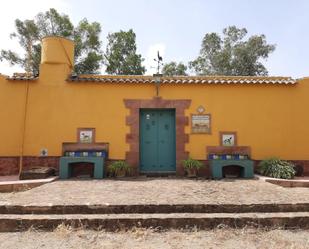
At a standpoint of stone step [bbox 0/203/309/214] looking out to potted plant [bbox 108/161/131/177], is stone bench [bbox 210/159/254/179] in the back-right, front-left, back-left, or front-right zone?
front-right

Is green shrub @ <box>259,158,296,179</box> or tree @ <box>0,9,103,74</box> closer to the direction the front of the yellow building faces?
the green shrub

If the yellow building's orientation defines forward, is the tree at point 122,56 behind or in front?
behind

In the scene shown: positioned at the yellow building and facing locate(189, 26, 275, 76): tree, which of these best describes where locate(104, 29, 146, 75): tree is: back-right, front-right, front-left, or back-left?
front-left

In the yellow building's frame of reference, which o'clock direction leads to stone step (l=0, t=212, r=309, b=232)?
The stone step is roughly at 12 o'clock from the yellow building.

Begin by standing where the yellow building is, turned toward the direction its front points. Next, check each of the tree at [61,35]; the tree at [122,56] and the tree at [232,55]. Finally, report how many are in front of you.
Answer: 0

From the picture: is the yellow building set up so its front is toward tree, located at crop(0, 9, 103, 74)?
no

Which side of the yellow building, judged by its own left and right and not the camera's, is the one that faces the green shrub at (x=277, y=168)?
left

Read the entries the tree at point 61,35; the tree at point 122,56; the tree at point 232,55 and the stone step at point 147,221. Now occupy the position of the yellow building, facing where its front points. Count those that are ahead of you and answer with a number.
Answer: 1

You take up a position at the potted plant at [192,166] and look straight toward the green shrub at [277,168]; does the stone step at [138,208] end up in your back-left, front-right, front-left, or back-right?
back-right

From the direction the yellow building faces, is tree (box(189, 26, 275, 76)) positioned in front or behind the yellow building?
behind

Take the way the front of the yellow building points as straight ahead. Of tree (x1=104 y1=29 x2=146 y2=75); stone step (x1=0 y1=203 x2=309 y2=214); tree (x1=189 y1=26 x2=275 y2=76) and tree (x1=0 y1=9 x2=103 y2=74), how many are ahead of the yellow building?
1

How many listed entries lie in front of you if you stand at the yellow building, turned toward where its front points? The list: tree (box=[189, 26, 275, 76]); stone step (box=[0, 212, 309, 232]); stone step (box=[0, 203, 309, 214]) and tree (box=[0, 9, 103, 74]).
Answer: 2

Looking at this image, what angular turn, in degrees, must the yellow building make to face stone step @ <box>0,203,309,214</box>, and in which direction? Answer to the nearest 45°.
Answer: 0° — it already faces it

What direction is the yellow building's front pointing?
toward the camera

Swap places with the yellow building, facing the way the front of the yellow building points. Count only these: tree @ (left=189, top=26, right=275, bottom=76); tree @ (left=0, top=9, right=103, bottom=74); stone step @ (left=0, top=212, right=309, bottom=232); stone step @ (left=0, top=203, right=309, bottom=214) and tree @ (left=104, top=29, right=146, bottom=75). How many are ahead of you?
2
